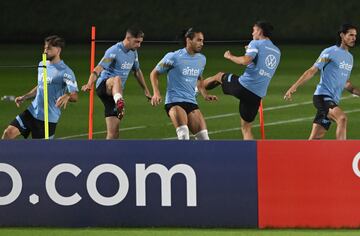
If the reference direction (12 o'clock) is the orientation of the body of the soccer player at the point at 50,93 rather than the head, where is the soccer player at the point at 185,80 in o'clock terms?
the soccer player at the point at 185,80 is roughly at 8 o'clock from the soccer player at the point at 50,93.

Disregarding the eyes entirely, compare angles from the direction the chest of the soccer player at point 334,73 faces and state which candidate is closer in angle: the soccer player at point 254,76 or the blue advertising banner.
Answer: the blue advertising banner

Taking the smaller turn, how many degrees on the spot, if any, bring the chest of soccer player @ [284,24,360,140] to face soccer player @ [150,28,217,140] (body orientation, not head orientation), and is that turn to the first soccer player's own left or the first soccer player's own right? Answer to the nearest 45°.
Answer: approximately 90° to the first soccer player's own right

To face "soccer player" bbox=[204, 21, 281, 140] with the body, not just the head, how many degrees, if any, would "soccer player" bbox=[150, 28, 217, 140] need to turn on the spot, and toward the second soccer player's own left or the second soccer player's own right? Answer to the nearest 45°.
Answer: approximately 90° to the second soccer player's own left

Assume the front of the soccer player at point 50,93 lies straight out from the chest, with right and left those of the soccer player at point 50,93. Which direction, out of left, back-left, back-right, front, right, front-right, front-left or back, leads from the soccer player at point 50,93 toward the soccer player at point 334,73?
back-left
